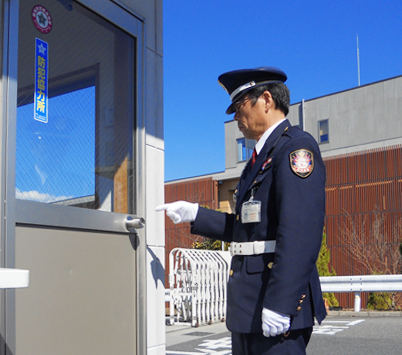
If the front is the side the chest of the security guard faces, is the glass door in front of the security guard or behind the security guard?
in front

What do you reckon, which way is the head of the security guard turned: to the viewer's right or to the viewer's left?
to the viewer's left

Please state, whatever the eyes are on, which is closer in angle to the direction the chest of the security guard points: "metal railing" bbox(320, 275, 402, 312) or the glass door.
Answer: the glass door

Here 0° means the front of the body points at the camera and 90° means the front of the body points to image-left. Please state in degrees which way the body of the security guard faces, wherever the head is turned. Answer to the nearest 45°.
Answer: approximately 90°

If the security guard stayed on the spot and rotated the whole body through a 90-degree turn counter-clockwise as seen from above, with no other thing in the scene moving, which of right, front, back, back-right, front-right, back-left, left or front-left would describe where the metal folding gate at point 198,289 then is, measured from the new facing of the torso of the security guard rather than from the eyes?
back
